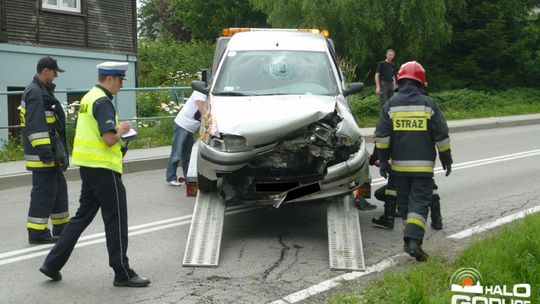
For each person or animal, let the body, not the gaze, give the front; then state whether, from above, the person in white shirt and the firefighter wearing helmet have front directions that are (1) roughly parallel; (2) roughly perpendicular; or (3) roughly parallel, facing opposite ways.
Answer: roughly perpendicular

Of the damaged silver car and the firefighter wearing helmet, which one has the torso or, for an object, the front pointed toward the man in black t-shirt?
the firefighter wearing helmet

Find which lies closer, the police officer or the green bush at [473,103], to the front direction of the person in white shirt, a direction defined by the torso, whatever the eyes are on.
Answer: the green bush

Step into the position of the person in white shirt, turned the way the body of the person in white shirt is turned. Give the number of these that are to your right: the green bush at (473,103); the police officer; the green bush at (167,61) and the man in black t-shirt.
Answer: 1

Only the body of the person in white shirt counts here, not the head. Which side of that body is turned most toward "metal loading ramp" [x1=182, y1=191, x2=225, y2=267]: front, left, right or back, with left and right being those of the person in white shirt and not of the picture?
right

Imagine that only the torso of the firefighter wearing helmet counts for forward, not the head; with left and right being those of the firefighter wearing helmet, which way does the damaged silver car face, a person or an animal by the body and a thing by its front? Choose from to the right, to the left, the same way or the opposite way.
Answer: the opposite way

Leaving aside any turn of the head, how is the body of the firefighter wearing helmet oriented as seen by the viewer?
away from the camera

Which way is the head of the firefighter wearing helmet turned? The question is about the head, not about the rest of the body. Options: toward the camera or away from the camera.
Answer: away from the camera

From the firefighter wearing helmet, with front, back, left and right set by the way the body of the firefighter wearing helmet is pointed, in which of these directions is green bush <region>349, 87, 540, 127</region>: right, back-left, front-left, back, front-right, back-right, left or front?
front

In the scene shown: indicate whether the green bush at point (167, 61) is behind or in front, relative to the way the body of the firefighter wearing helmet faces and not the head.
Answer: in front

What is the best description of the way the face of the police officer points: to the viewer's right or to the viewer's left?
to the viewer's right

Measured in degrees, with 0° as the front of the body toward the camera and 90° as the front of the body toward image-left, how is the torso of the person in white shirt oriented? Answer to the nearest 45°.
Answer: approximately 270°

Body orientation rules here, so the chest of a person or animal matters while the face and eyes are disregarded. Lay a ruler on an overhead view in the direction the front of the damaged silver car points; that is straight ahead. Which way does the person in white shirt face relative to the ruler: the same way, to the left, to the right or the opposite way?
to the left
